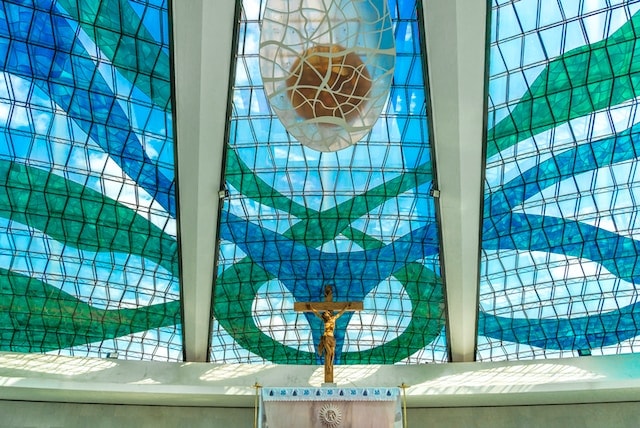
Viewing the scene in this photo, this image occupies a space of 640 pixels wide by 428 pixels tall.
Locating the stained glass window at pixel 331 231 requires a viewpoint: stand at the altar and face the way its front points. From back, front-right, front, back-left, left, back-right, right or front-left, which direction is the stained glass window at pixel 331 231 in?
back

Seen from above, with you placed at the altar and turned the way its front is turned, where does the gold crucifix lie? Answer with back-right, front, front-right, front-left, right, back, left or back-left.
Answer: back

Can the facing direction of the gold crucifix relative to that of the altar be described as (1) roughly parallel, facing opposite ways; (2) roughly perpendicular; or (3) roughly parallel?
roughly parallel

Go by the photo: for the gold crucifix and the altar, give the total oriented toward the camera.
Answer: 2

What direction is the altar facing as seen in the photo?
toward the camera

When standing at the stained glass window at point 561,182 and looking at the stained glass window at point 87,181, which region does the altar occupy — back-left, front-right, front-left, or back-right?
front-left

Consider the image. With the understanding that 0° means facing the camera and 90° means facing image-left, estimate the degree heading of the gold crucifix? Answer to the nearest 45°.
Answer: approximately 0°

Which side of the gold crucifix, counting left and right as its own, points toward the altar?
front
